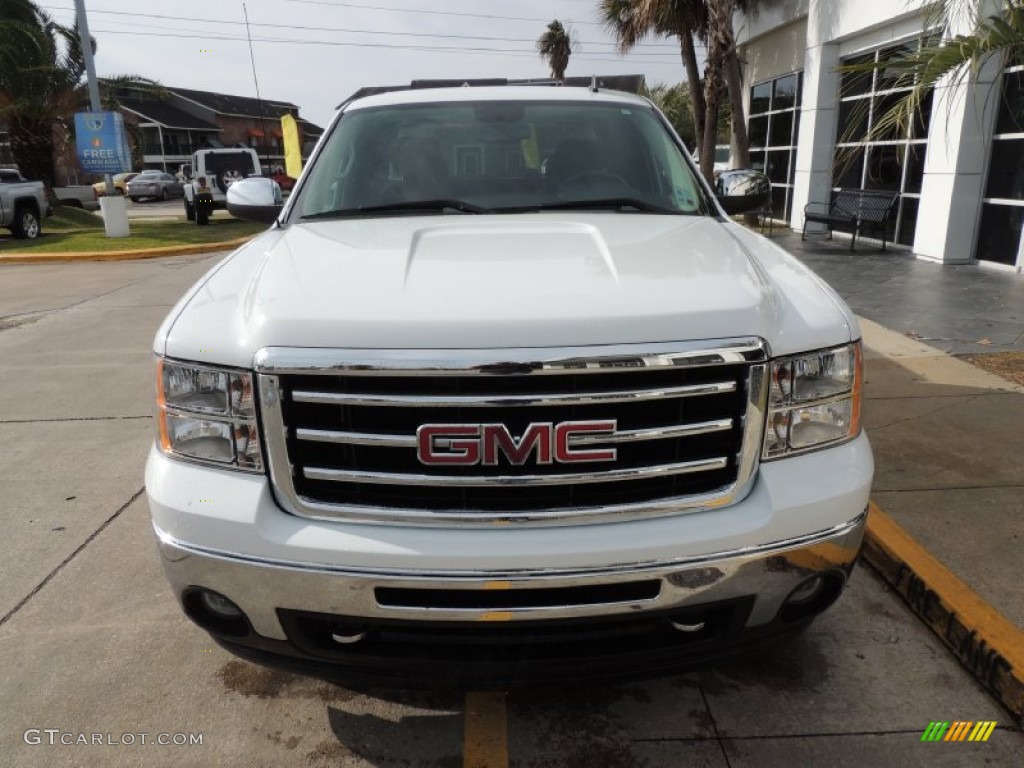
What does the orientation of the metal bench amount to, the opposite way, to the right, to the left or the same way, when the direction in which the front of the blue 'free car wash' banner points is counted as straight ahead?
to the right

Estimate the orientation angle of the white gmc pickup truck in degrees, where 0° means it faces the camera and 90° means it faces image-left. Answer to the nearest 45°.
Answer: approximately 0°

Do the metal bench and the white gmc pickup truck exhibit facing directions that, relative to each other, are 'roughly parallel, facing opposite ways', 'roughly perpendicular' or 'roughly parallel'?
roughly perpendicular

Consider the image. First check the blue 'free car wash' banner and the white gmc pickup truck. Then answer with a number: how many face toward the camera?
2

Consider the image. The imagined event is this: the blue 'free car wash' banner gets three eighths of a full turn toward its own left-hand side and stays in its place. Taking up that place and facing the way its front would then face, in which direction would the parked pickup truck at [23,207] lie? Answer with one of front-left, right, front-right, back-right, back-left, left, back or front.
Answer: left

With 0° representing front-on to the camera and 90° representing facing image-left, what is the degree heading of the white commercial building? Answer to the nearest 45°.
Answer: approximately 45°

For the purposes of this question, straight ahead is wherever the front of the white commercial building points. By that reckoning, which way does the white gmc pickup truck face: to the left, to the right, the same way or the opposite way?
to the left

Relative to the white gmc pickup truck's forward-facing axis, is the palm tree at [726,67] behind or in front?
behind

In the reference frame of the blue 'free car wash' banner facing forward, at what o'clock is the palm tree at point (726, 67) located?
The palm tree is roughly at 10 o'clock from the blue 'free car wash' banner.
